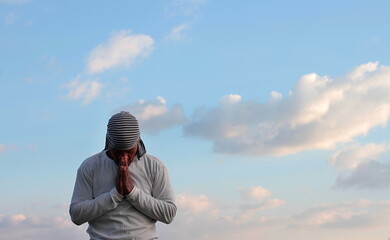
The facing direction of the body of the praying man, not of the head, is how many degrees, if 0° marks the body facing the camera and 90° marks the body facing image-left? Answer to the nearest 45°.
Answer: approximately 0°
